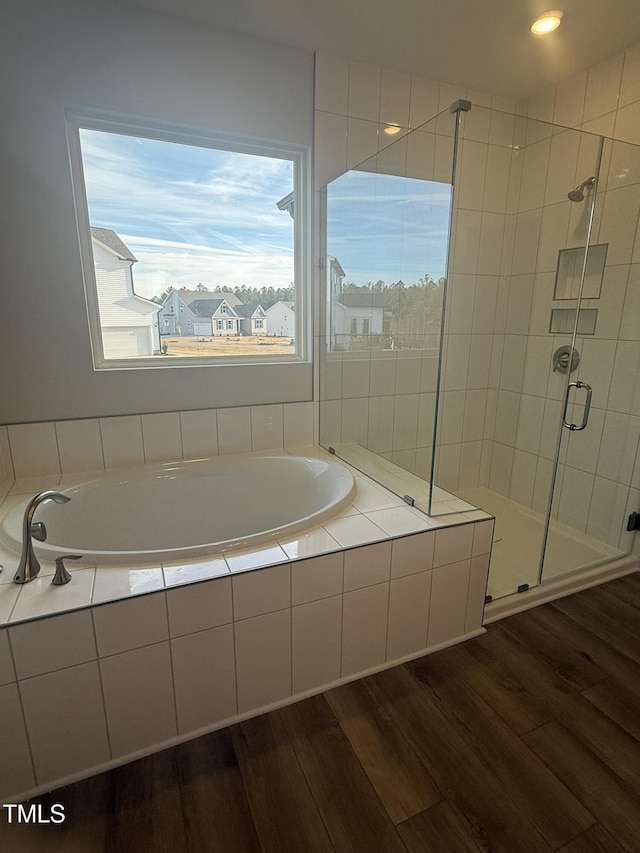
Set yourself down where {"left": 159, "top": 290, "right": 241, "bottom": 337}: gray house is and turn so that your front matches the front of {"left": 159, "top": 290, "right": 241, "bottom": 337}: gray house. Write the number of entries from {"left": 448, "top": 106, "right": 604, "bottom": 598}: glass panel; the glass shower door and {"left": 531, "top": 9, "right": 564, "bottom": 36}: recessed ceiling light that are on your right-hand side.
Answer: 0

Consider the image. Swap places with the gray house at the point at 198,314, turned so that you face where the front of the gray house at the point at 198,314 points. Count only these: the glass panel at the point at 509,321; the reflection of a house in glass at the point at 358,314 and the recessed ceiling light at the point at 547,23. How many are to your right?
0

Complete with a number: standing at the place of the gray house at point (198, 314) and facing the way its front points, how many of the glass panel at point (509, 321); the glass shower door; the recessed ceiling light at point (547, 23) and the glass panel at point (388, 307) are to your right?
0

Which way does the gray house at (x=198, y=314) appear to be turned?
toward the camera

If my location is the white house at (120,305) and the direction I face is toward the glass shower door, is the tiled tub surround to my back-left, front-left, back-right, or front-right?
front-right

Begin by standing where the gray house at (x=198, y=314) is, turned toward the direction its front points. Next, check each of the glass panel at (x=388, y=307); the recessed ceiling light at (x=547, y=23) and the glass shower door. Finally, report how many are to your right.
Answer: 0

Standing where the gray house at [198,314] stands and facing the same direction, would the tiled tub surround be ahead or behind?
ahead
